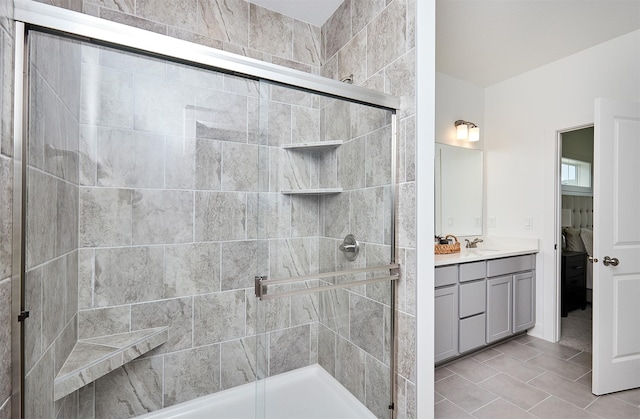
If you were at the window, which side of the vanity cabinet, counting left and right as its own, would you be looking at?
left

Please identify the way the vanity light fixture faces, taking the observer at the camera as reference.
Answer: facing the viewer and to the right of the viewer

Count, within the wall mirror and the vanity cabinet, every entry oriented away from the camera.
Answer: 0

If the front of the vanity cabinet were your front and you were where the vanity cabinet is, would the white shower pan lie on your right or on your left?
on your right

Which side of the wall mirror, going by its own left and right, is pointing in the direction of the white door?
front

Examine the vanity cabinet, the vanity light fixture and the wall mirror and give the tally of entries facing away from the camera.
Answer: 0

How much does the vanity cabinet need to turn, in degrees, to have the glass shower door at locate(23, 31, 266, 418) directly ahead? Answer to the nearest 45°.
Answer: approximately 90° to its right

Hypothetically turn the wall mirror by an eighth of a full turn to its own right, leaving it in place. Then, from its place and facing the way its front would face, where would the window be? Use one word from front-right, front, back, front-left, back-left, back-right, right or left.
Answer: back-left
